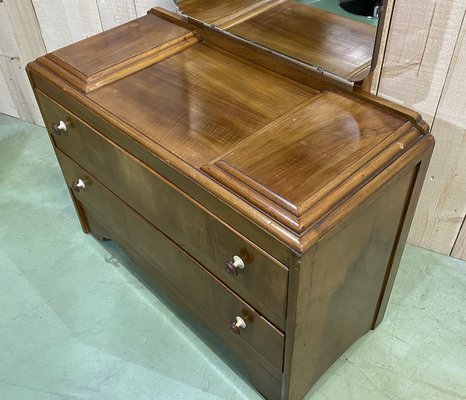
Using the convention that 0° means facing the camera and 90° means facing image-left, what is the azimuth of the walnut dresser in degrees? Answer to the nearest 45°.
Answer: approximately 45°
